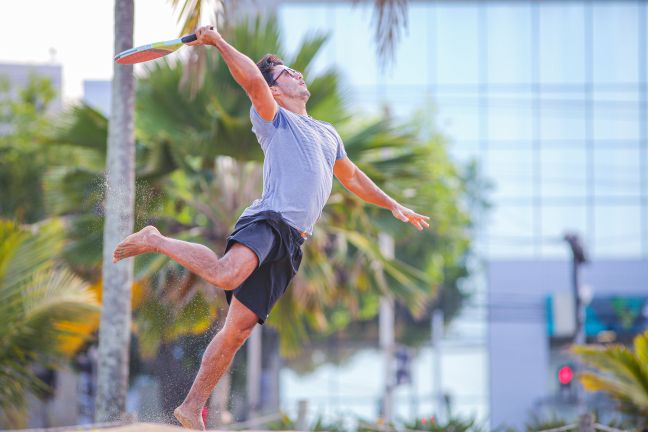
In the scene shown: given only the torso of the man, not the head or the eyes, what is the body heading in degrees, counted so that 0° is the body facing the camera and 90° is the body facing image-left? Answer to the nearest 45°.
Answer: approximately 315°

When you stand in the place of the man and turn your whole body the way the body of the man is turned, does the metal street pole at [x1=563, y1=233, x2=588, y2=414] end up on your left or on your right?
on your left

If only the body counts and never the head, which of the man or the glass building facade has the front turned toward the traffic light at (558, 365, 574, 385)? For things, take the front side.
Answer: the glass building facade

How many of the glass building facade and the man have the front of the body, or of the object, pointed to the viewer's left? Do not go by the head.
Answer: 0

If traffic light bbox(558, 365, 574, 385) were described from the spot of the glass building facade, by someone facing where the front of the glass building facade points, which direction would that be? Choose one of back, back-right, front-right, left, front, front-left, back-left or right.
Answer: front

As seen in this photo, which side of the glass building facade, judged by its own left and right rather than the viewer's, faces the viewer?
front

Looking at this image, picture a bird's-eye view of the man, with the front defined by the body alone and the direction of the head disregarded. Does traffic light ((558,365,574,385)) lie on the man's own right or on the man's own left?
on the man's own left

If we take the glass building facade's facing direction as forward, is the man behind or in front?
in front

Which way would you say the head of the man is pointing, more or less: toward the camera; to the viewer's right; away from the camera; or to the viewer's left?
to the viewer's right
